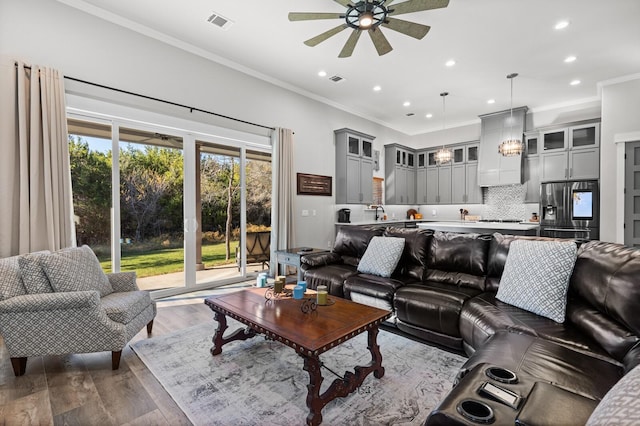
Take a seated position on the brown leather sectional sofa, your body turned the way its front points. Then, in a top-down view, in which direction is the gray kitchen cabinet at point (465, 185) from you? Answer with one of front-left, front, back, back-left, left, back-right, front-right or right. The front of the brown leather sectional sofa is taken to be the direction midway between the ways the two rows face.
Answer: back-right

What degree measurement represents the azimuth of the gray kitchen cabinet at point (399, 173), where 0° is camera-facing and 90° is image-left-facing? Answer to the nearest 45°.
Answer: approximately 315°
